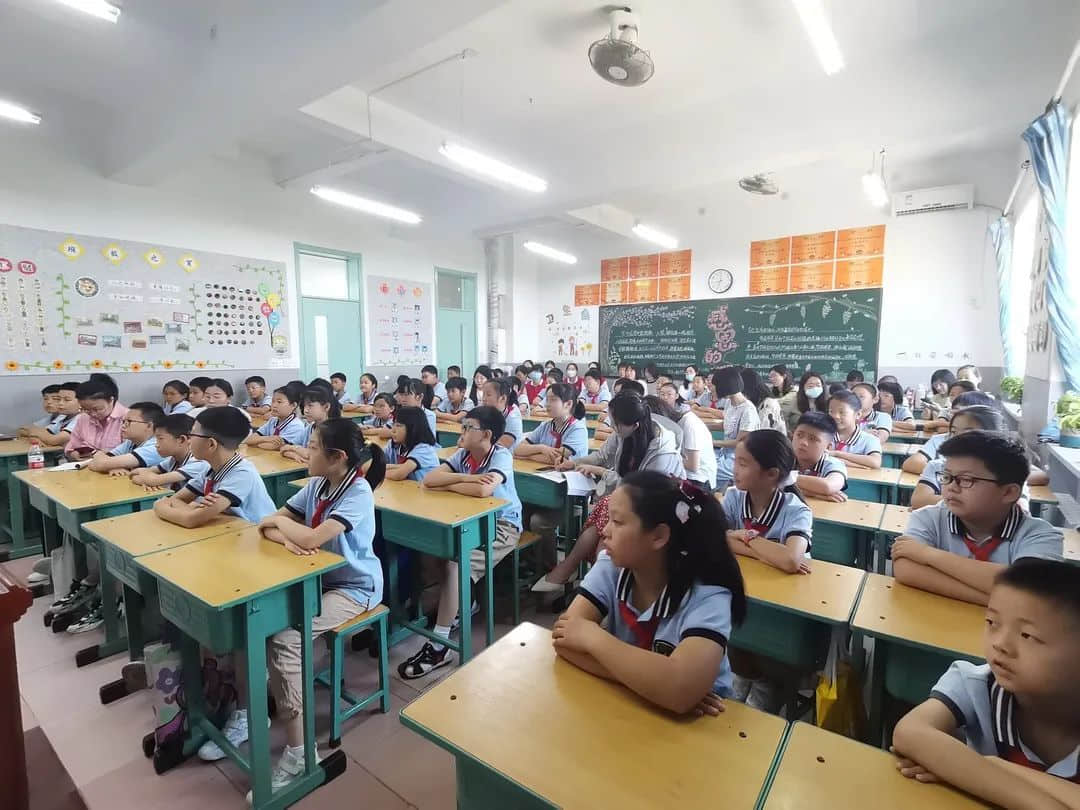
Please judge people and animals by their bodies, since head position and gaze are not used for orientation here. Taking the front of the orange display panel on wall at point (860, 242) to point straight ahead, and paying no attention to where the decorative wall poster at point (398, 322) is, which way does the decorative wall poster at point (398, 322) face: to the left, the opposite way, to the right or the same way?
to the left

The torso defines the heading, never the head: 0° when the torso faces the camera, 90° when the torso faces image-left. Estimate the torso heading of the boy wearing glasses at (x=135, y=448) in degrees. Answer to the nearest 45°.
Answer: approximately 45°

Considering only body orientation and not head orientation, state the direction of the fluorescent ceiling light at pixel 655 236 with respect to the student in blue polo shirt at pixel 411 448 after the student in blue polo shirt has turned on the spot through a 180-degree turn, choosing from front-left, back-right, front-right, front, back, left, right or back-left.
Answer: front

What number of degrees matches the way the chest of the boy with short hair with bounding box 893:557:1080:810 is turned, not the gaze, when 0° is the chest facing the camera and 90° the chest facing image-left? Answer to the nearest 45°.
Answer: approximately 45°

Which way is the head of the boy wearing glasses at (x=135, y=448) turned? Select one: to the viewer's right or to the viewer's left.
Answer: to the viewer's left

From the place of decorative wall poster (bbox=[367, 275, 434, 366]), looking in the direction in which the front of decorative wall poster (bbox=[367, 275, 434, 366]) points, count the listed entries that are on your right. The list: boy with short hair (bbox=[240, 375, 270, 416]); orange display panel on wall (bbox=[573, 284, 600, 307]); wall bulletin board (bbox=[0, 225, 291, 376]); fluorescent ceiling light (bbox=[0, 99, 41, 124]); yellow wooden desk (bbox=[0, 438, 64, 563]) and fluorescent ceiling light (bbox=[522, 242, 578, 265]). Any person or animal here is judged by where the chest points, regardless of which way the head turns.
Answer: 4
